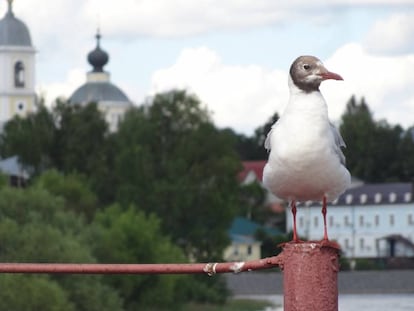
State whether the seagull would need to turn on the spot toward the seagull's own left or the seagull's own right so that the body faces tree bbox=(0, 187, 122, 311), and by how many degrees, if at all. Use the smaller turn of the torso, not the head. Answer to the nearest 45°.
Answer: approximately 180°

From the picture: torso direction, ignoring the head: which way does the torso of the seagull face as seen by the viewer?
toward the camera

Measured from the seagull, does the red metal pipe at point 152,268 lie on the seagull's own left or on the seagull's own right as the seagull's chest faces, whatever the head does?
on the seagull's own right
